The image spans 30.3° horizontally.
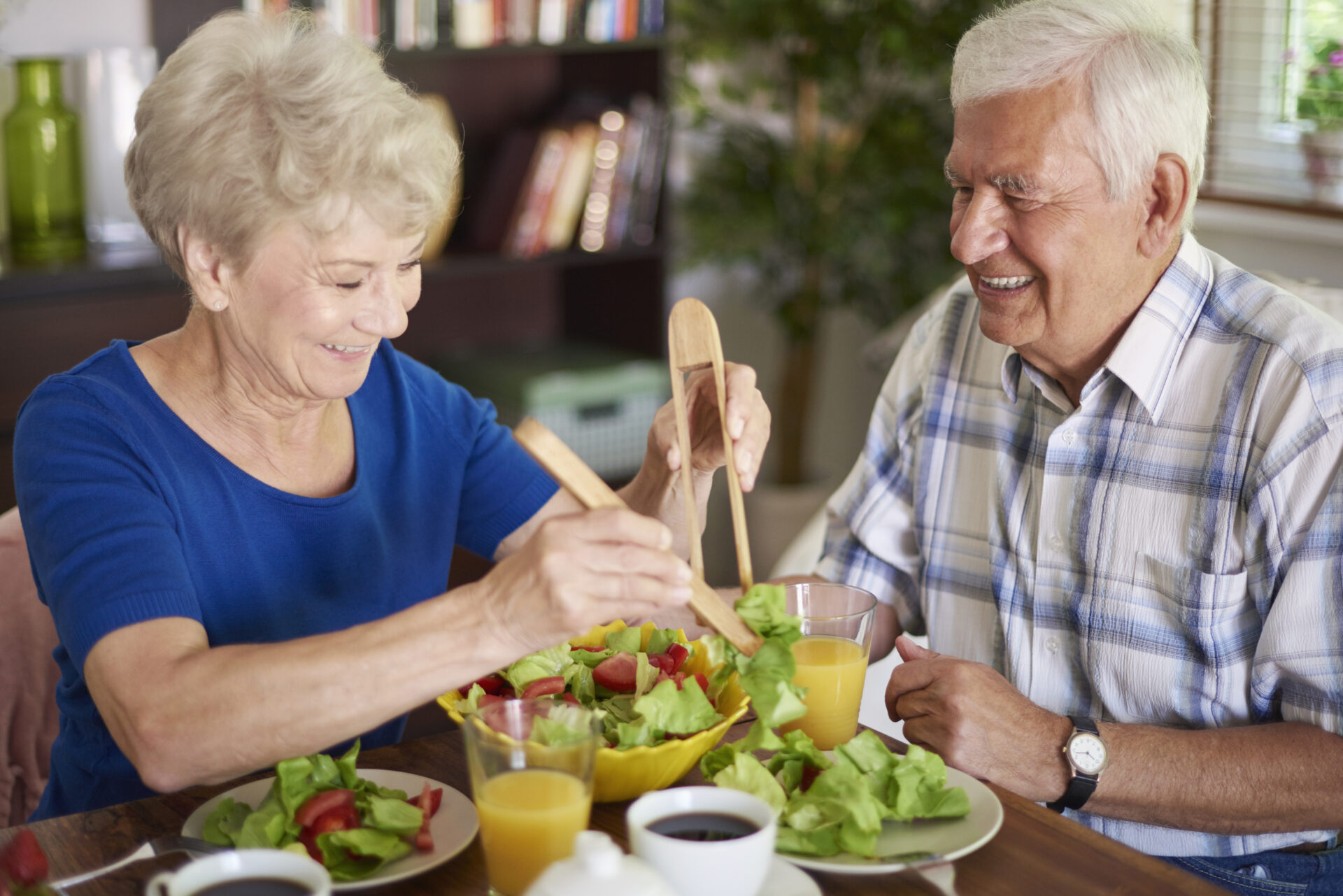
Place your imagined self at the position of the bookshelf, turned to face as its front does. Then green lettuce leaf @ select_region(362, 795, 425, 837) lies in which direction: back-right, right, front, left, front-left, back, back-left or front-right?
front

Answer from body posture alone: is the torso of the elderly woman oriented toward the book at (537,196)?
no

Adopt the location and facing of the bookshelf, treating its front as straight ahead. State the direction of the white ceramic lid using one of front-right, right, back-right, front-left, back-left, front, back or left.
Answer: front

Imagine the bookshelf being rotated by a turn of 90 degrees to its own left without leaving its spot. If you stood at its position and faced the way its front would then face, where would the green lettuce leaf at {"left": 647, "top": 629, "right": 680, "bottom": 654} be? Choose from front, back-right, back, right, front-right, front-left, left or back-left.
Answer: right

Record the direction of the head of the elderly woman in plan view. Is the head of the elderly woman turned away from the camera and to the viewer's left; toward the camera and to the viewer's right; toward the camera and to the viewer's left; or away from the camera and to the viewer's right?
toward the camera and to the viewer's right

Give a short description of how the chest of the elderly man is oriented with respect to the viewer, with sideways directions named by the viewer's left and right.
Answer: facing the viewer and to the left of the viewer

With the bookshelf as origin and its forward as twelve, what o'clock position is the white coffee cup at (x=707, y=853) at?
The white coffee cup is roughly at 12 o'clock from the bookshelf.

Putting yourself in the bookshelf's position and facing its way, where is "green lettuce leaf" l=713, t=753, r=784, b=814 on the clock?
The green lettuce leaf is roughly at 12 o'clock from the bookshelf.

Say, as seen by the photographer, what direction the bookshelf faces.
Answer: facing the viewer

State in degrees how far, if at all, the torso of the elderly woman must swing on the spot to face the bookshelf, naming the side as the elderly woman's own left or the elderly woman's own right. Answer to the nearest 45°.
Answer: approximately 135° to the elderly woman's own left

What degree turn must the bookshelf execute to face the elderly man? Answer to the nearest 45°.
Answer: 0° — it already faces them

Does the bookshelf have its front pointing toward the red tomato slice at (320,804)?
yes

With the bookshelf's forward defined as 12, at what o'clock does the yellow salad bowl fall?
The yellow salad bowl is roughly at 12 o'clock from the bookshelf.
